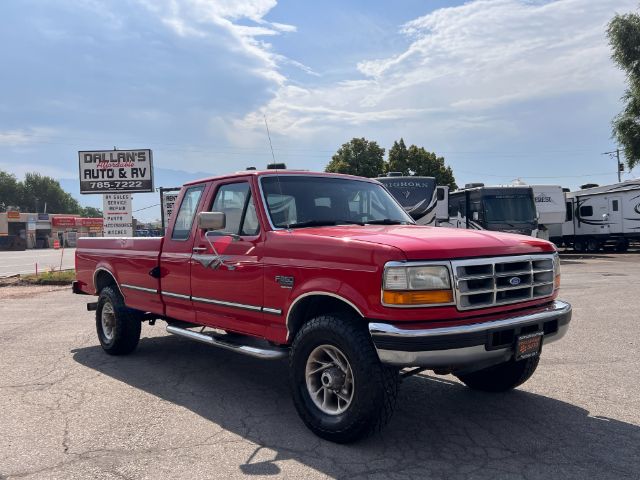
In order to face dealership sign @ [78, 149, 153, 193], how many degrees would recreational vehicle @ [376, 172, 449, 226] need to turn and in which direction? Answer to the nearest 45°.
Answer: approximately 90° to its right

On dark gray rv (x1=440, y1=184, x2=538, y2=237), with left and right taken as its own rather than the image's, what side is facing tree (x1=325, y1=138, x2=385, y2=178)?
back

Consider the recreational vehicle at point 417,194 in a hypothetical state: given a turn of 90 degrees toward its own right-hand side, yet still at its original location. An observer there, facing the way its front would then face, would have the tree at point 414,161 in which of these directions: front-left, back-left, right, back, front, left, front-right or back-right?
right

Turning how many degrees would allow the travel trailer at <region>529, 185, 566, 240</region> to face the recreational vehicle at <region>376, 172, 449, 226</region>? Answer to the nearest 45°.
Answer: approximately 45° to its right

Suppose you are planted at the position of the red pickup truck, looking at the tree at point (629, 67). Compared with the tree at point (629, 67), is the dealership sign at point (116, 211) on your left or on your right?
left

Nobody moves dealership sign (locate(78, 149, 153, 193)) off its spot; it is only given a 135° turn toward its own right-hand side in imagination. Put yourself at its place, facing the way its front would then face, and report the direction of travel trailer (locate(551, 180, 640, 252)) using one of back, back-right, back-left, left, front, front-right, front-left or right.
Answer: back-right

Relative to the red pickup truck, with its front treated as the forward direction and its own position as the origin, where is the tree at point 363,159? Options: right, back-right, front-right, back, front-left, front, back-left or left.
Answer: back-left

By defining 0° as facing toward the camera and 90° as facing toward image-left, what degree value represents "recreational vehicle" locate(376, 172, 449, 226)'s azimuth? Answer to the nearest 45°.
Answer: approximately 0°

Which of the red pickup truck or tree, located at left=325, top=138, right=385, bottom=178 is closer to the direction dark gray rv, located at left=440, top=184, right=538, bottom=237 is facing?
the red pickup truck

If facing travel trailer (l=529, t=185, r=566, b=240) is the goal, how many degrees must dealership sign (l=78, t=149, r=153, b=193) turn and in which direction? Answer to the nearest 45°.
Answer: approximately 90° to its left

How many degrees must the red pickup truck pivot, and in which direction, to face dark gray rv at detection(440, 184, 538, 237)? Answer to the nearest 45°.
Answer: approximately 135° to its left

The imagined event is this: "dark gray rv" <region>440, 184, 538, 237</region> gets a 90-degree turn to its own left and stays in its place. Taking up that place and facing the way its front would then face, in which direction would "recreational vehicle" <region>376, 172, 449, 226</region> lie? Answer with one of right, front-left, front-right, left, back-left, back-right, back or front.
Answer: back
